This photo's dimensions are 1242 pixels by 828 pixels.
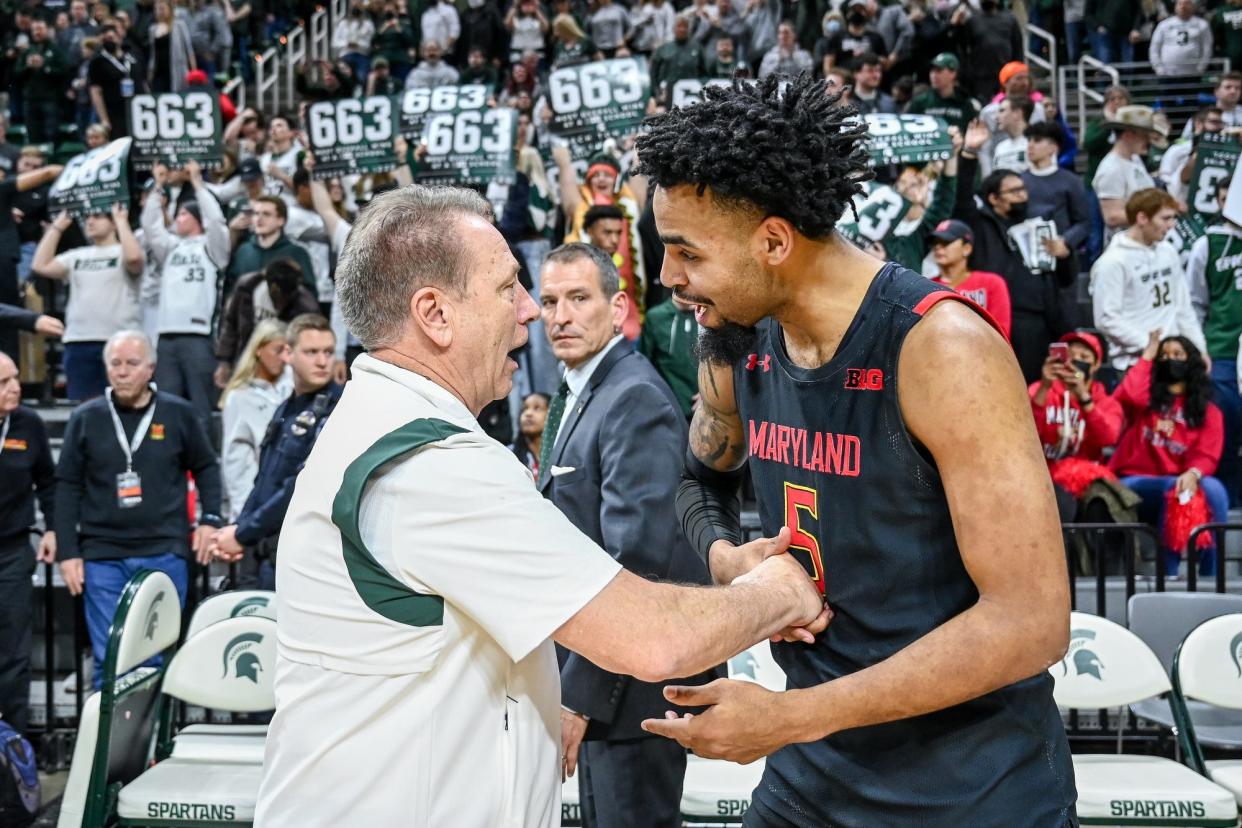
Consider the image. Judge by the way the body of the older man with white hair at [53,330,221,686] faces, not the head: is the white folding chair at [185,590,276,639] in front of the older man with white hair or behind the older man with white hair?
in front

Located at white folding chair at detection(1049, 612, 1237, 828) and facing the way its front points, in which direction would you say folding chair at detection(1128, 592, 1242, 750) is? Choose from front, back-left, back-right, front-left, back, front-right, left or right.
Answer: back

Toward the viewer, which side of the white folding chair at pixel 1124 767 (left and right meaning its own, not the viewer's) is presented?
front

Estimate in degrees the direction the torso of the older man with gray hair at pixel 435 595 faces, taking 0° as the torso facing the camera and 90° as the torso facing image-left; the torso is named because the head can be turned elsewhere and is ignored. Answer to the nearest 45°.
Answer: approximately 270°

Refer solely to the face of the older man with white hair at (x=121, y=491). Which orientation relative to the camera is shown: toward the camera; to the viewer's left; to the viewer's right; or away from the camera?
toward the camera

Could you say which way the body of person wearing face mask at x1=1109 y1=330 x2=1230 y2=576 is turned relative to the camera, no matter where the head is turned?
toward the camera

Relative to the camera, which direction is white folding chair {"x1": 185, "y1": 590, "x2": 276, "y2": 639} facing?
toward the camera

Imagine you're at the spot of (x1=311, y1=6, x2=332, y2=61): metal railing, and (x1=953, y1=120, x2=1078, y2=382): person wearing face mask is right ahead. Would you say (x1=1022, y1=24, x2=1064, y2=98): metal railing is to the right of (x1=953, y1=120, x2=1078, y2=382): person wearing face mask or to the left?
left

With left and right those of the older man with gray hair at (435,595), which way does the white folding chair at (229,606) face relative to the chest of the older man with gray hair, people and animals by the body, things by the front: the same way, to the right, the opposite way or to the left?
to the right

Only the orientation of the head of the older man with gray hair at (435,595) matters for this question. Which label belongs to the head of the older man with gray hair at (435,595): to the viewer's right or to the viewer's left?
to the viewer's right

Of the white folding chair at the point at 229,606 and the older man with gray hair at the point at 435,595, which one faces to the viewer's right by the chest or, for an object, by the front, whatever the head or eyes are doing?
the older man with gray hair

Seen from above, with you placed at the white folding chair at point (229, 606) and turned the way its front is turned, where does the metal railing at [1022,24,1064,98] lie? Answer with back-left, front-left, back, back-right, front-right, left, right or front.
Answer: back-left

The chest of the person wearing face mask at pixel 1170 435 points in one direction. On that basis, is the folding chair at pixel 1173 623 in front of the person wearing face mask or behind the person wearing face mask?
in front

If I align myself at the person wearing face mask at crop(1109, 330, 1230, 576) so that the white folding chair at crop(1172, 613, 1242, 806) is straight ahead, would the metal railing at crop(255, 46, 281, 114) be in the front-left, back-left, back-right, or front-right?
back-right
